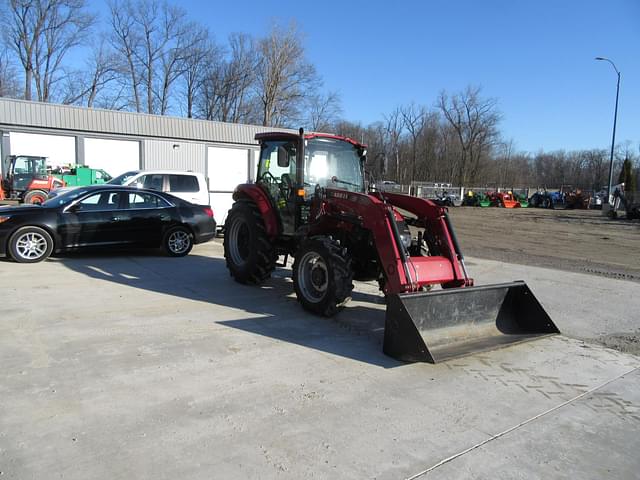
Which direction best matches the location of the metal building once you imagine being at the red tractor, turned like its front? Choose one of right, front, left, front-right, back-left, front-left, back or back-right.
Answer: back

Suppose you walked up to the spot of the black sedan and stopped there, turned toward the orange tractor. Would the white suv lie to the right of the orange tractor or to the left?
right

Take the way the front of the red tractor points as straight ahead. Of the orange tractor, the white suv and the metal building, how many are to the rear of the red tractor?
3

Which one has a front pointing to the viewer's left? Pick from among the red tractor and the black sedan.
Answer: the black sedan

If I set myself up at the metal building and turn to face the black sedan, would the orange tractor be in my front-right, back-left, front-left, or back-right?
front-right

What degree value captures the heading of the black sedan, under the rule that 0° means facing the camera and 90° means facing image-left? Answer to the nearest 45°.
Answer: approximately 90°

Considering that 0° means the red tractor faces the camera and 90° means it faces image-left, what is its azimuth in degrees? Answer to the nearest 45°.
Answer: approximately 315°

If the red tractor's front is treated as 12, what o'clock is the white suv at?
The white suv is roughly at 6 o'clock from the red tractor.

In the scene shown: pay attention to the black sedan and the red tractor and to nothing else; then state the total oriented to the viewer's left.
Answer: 1

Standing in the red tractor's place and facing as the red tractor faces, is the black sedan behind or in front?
behind

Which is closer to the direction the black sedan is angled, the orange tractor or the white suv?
the orange tractor

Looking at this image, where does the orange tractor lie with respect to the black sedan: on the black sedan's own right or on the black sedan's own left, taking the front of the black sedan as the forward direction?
on the black sedan's own right
